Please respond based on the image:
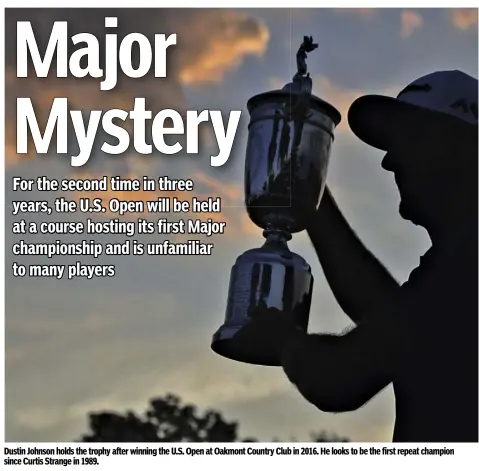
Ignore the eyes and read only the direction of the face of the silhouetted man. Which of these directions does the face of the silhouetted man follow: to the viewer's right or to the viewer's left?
to the viewer's left

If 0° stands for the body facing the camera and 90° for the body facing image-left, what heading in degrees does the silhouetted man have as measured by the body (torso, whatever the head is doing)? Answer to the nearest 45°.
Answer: approximately 90°
